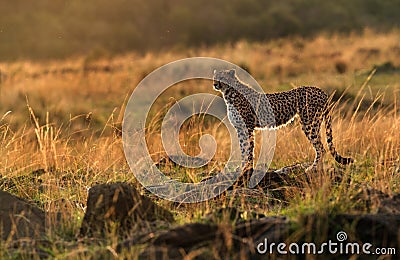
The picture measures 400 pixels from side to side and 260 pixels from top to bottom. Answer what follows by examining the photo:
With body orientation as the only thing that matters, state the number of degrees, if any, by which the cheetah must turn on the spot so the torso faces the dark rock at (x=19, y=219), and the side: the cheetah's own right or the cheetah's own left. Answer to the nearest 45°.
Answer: approximately 45° to the cheetah's own left

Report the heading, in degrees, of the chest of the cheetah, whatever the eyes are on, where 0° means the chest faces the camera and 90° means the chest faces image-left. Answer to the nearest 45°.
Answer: approximately 90°

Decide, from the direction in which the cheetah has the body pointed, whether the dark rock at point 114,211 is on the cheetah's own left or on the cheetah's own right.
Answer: on the cheetah's own left

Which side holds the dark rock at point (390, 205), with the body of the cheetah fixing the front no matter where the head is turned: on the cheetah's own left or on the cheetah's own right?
on the cheetah's own left
